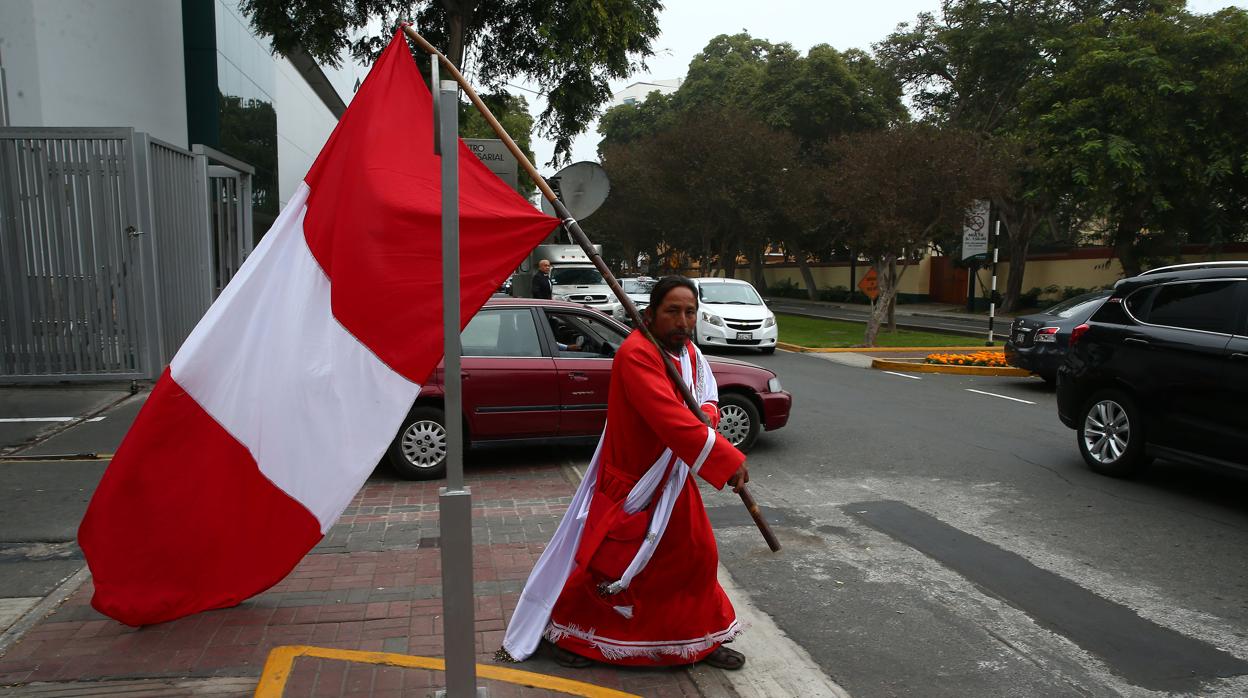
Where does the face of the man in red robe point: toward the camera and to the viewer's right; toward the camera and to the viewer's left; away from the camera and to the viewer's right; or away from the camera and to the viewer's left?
toward the camera and to the viewer's right

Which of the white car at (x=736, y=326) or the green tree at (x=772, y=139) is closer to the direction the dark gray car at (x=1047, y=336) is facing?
the green tree

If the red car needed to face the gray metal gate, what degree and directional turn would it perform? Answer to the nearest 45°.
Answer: approximately 135° to its left

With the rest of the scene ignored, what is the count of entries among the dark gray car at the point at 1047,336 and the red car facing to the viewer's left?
0

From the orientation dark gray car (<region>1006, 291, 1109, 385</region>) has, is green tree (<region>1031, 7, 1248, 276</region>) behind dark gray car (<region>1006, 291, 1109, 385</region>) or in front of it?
in front

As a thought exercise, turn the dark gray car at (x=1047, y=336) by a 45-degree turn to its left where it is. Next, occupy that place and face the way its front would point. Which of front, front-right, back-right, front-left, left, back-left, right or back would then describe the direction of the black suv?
back

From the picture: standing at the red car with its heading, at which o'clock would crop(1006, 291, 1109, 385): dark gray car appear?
The dark gray car is roughly at 11 o'clock from the red car.

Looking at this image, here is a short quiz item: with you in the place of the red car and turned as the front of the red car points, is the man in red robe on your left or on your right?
on your right

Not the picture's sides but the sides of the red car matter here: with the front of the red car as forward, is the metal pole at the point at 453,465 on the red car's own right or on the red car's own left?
on the red car's own right

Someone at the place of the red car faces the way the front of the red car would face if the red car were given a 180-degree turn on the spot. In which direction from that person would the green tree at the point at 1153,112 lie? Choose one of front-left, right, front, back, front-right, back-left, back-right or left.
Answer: back-right

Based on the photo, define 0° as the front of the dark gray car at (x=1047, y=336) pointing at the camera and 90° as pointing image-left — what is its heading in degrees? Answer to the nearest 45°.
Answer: approximately 225°

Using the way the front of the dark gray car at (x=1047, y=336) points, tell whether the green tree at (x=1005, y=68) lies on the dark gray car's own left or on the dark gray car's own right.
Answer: on the dark gray car's own left

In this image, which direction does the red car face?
to the viewer's right
